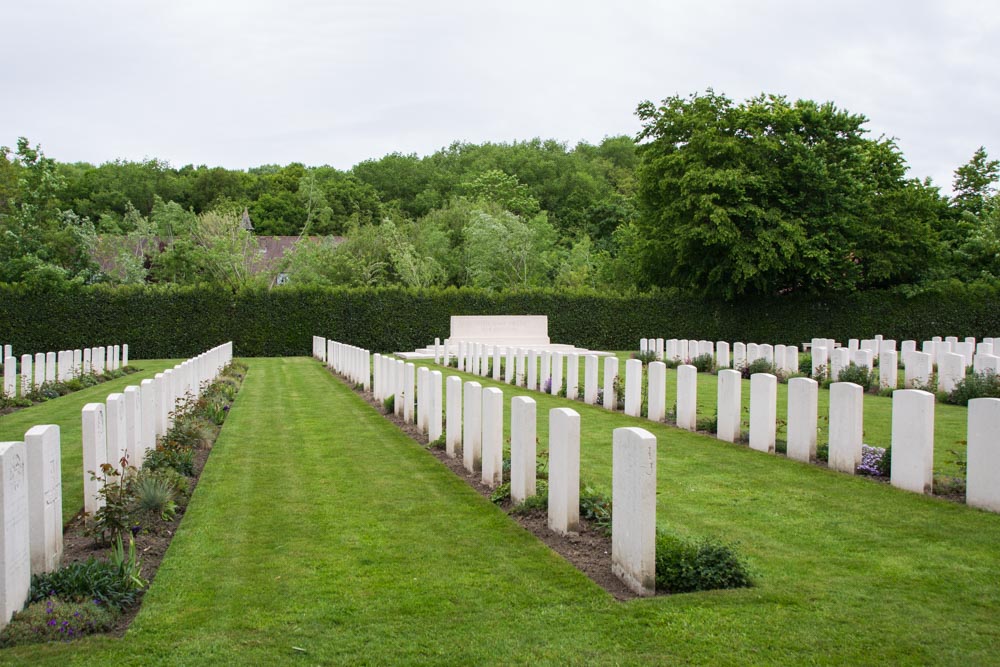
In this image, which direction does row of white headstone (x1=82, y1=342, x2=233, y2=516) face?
to the viewer's right

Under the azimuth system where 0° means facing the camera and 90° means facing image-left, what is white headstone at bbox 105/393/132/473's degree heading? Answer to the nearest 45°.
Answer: approximately 270°

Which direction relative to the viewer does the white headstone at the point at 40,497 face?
to the viewer's right

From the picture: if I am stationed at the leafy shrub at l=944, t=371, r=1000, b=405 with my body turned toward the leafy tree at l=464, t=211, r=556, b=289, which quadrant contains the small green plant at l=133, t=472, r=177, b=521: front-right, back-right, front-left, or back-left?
back-left
